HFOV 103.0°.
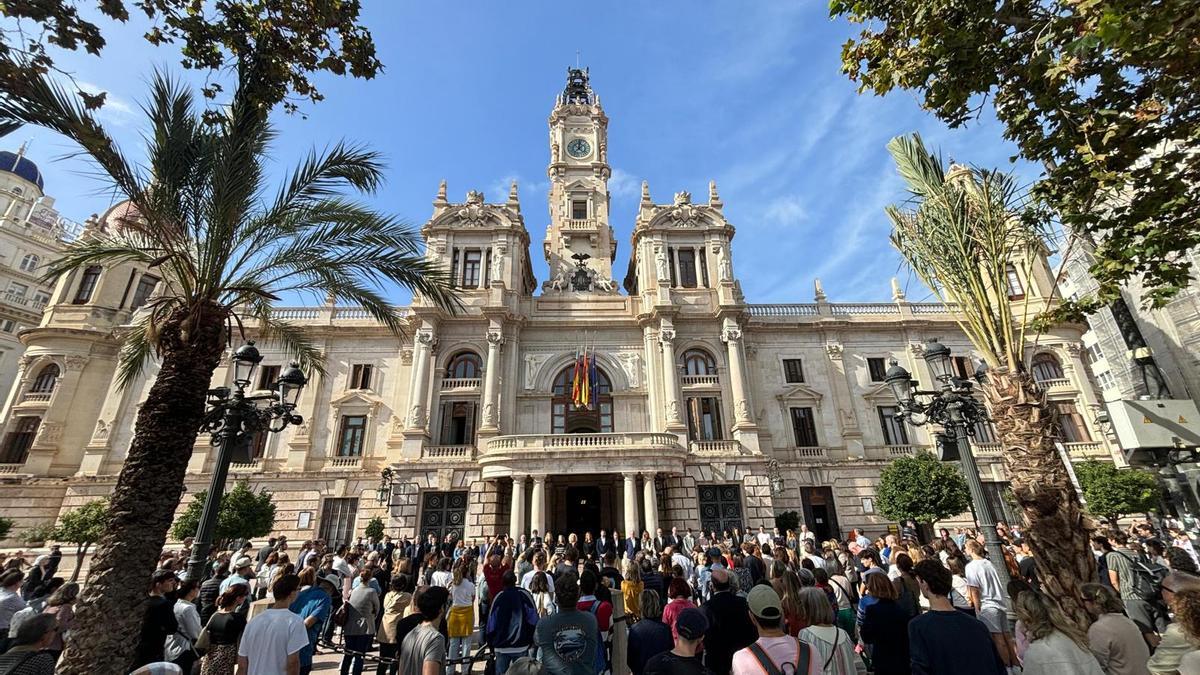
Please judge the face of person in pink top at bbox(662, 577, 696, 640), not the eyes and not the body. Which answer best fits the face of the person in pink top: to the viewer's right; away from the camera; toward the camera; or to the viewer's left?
away from the camera

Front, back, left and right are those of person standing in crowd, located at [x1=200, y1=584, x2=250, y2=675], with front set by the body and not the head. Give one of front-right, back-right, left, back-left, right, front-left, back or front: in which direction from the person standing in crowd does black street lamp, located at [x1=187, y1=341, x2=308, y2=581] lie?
front-left

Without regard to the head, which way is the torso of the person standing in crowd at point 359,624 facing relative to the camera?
away from the camera

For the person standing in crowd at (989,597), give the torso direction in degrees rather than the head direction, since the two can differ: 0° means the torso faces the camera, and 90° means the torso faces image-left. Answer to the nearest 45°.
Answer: approximately 135°

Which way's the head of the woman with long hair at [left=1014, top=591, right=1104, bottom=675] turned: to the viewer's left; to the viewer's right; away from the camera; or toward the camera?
away from the camera

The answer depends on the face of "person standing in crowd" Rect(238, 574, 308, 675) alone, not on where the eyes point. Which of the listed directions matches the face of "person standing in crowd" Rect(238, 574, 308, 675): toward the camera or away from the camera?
away from the camera

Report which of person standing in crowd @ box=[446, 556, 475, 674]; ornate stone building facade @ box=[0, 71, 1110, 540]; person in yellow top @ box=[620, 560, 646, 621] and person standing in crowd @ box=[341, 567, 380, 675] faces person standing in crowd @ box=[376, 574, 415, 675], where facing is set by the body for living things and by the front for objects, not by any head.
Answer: the ornate stone building facade

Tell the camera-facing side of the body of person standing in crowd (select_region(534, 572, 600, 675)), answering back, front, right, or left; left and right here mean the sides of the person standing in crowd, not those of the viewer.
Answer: back

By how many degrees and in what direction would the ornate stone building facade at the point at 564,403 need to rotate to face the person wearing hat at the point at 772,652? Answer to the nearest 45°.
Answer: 0° — it already faces them

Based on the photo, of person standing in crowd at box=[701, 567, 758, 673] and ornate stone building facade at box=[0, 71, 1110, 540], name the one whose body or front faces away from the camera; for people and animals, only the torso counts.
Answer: the person standing in crowd

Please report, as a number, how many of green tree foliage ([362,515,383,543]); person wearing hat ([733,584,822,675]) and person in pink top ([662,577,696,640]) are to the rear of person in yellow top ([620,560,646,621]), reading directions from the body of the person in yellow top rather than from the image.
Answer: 2

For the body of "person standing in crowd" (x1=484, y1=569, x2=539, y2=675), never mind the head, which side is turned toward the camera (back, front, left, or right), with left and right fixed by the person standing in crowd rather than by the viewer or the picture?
back

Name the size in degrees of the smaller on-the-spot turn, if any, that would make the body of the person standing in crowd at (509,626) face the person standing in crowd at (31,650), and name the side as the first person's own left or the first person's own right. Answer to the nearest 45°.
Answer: approximately 135° to the first person's own left

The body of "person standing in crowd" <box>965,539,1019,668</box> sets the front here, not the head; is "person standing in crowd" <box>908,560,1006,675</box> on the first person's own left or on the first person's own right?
on the first person's own left

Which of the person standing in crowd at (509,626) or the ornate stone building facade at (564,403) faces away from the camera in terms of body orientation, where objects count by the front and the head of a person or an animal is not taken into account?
the person standing in crowd
